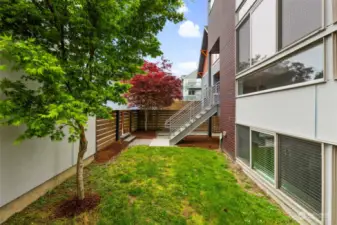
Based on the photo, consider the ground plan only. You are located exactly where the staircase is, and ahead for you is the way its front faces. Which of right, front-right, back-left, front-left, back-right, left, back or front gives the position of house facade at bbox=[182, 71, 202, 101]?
right

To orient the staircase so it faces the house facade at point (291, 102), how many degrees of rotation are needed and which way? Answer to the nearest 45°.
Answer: approximately 90° to its left

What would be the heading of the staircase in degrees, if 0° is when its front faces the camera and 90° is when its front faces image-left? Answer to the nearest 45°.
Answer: approximately 90°

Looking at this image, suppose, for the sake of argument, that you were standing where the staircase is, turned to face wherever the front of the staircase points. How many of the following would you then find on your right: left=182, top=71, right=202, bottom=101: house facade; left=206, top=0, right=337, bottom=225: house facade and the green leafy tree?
1

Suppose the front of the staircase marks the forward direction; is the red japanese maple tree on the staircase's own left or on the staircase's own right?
on the staircase's own right

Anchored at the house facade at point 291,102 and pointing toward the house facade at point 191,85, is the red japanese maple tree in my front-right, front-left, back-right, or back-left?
front-left

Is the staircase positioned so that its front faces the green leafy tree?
no
